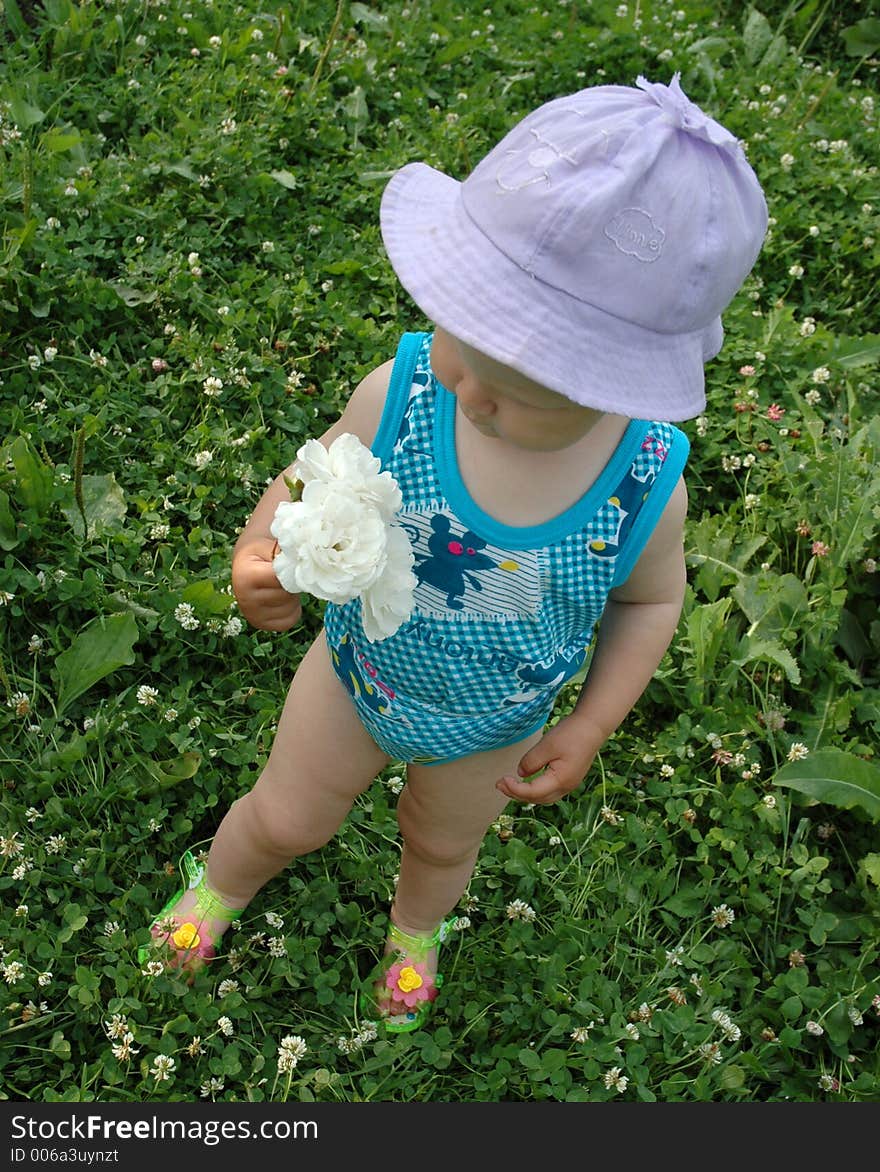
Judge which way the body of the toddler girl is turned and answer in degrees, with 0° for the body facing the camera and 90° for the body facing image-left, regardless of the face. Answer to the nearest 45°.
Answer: approximately 0°
